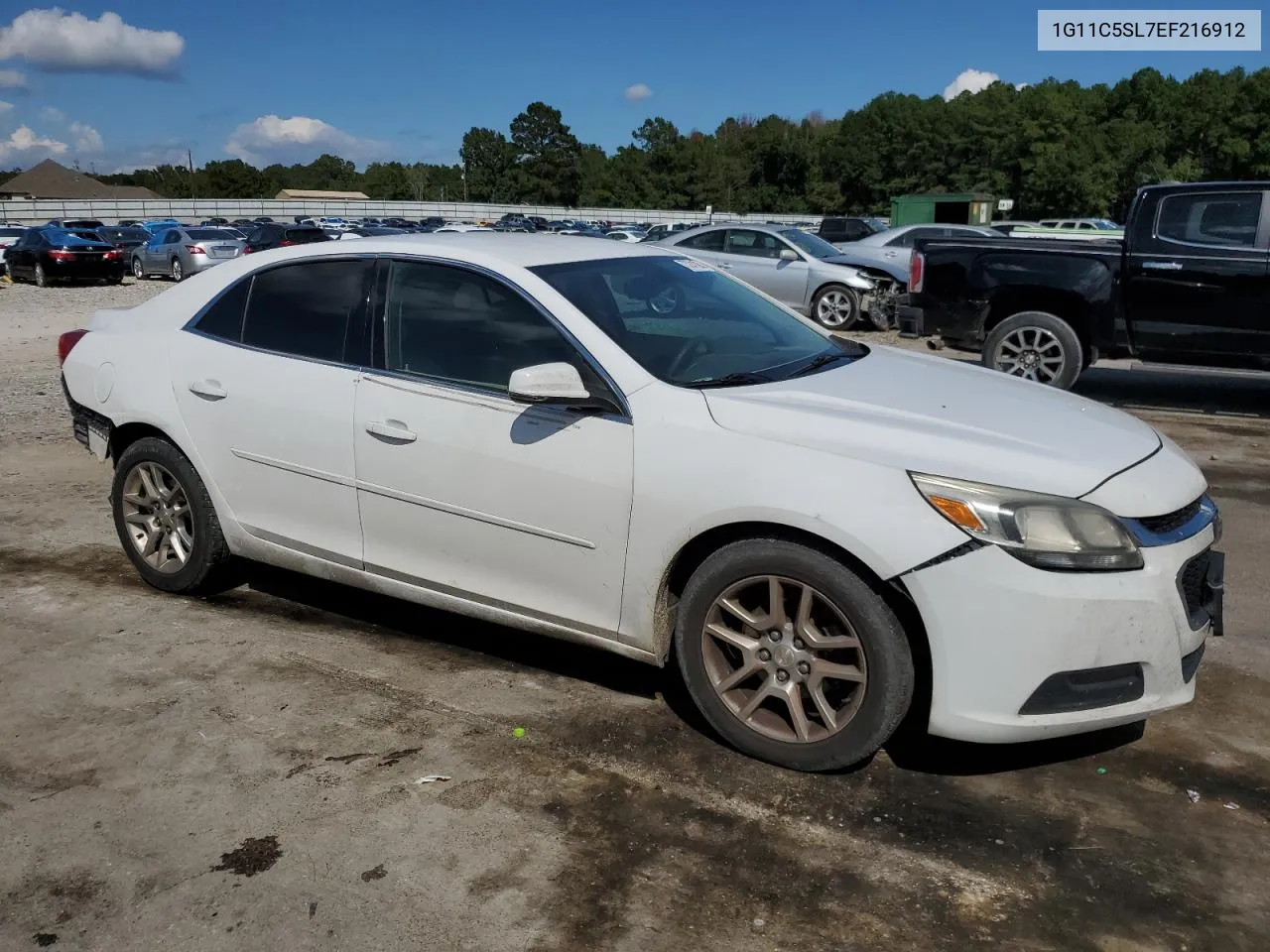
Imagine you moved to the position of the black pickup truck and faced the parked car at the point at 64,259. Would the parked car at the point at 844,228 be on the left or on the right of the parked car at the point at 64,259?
right

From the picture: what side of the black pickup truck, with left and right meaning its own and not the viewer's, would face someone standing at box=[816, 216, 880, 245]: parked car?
left

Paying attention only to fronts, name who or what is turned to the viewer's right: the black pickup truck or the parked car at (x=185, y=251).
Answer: the black pickup truck

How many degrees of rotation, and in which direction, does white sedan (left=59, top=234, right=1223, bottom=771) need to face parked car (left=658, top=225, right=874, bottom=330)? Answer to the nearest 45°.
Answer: approximately 135° to its left

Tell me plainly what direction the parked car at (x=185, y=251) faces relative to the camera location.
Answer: facing away from the viewer and to the left of the viewer

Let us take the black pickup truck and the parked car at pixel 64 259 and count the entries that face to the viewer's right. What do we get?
1

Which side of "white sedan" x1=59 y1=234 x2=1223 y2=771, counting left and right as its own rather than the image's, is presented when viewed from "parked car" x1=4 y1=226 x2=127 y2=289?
back

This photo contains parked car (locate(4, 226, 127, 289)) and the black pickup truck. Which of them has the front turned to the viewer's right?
the black pickup truck

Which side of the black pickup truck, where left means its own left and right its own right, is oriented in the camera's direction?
right

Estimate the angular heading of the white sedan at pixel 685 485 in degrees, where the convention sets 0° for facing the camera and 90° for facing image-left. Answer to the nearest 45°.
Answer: approximately 315°

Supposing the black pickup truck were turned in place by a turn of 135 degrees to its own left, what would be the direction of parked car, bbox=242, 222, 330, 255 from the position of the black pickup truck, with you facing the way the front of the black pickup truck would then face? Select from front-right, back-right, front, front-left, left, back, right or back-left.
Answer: front
